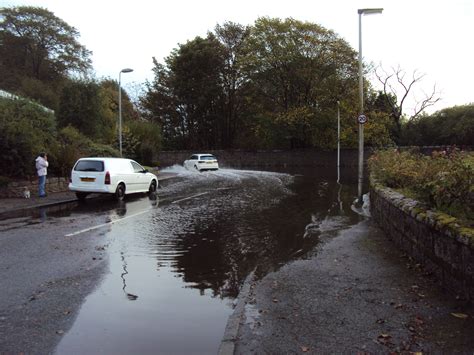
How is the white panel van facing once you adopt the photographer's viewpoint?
facing away from the viewer and to the right of the viewer

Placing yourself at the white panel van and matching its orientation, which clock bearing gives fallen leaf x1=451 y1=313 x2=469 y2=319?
The fallen leaf is roughly at 4 o'clock from the white panel van.

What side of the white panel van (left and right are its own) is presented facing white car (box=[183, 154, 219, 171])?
front

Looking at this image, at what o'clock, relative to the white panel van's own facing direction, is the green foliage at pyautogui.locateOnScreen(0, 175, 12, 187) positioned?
The green foliage is roughly at 8 o'clock from the white panel van.

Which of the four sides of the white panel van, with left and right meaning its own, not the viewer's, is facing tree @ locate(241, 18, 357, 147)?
front

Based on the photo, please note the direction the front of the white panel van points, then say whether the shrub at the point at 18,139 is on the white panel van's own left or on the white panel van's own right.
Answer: on the white panel van's own left

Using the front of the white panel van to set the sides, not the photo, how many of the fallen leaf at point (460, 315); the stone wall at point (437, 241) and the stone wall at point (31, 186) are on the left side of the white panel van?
1

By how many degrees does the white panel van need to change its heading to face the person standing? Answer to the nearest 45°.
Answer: approximately 135° to its left
